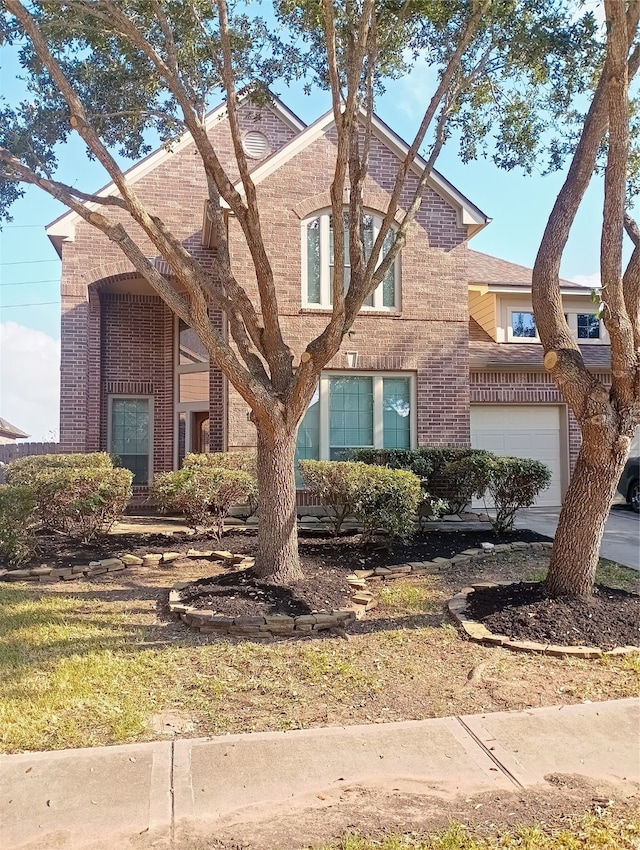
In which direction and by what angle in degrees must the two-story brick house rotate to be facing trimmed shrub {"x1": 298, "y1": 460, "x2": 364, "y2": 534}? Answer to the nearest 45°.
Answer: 0° — it already faces it

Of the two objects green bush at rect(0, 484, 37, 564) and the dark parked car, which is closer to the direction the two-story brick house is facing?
the green bush

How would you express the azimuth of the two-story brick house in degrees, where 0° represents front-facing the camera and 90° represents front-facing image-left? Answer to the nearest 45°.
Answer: approximately 0°

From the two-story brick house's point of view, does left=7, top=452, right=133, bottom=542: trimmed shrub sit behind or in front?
in front

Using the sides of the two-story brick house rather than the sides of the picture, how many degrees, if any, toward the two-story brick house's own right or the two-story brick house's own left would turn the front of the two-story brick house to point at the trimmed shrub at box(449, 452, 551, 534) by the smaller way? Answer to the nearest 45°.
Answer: approximately 45° to the two-story brick house's own left

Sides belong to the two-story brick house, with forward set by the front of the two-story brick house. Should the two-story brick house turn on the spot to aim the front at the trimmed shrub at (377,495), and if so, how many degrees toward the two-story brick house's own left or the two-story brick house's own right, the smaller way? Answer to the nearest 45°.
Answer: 0° — it already faces it

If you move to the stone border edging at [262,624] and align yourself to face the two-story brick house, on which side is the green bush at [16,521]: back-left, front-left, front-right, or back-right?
front-left

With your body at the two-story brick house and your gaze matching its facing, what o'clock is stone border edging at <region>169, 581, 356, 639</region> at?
The stone border edging is roughly at 12 o'clock from the two-story brick house.

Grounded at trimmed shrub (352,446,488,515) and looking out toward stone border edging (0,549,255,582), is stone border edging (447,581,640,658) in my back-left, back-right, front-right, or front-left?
front-left

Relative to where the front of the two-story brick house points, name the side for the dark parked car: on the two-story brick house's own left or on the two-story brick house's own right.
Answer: on the two-story brick house's own left

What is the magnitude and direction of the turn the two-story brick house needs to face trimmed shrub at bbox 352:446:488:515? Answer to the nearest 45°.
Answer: approximately 45° to its left
